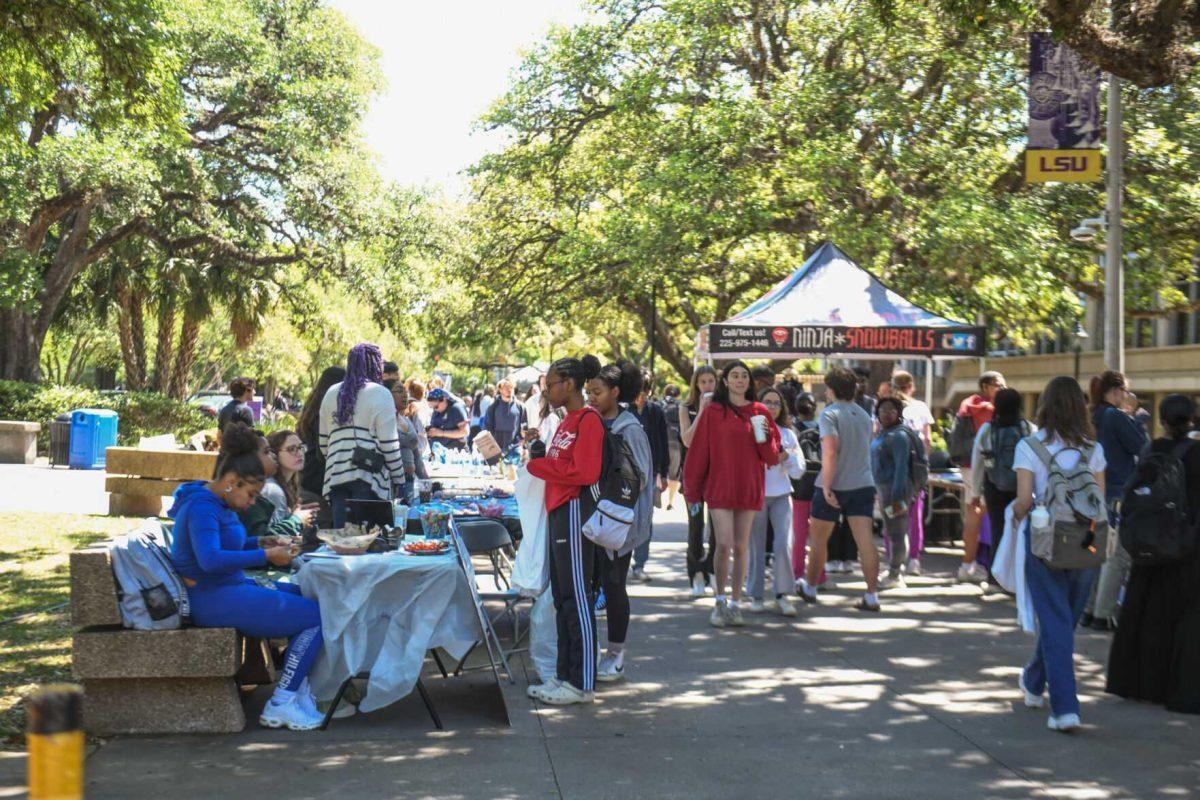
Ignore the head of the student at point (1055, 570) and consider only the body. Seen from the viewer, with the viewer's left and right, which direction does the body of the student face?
facing away from the viewer

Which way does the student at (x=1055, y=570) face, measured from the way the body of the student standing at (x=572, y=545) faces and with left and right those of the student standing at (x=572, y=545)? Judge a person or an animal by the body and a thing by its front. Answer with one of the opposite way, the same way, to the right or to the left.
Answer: to the right

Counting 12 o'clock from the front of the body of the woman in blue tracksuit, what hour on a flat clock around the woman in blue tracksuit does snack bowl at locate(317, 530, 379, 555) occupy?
The snack bowl is roughly at 11 o'clock from the woman in blue tracksuit.

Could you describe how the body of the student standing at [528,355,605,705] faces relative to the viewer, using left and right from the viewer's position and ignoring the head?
facing to the left of the viewer

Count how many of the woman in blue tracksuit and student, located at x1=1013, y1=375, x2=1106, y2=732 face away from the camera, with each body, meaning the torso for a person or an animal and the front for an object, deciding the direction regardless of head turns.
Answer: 1

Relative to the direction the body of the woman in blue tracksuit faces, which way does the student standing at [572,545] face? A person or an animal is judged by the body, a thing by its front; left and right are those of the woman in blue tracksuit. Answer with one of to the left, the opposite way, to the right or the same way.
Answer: the opposite way

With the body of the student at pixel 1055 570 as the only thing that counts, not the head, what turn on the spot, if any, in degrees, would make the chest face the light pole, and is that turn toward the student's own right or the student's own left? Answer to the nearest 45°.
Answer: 0° — they already face it

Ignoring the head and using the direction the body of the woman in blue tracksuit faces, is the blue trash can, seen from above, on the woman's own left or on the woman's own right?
on the woman's own left

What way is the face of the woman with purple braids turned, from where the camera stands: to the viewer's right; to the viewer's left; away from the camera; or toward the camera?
away from the camera

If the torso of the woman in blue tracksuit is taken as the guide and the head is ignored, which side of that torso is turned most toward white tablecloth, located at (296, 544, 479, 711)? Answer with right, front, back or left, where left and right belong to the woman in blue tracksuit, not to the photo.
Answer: front

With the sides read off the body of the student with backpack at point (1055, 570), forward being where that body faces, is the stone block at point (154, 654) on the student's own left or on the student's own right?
on the student's own left

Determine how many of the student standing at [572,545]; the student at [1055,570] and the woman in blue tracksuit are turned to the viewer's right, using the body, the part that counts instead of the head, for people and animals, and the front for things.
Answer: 1

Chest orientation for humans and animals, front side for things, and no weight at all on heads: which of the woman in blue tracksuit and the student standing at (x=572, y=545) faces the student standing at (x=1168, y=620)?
the woman in blue tracksuit

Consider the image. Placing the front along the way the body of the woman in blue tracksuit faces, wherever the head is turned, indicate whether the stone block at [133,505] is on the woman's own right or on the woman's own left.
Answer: on the woman's own left

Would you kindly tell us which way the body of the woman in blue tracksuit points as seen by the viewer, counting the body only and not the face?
to the viewer's right

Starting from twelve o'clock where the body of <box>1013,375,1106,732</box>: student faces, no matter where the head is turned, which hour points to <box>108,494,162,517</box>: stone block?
The stone block is roughly at 10 o'clock from the student.

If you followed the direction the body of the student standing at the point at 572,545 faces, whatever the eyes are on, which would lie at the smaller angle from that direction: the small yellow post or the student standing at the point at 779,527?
the small yellow post

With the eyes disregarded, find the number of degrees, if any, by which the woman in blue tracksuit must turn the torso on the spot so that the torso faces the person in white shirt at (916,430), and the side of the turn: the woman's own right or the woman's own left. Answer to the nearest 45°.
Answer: approximately 45° to the woman's own left

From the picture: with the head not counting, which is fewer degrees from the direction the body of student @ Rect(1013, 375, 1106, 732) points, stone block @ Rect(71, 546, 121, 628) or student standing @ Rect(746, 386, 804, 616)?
the student standing

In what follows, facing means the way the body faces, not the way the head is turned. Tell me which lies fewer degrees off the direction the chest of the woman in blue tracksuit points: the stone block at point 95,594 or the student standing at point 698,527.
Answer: the student standing
